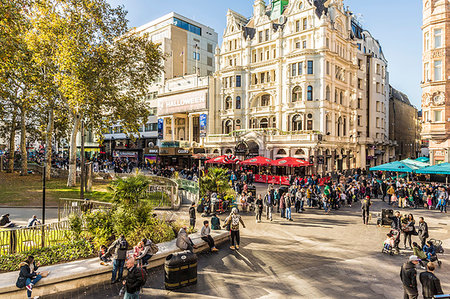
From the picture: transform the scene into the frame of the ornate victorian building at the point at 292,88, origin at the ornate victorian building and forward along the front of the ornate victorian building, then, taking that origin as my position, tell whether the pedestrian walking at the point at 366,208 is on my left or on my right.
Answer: on my left
